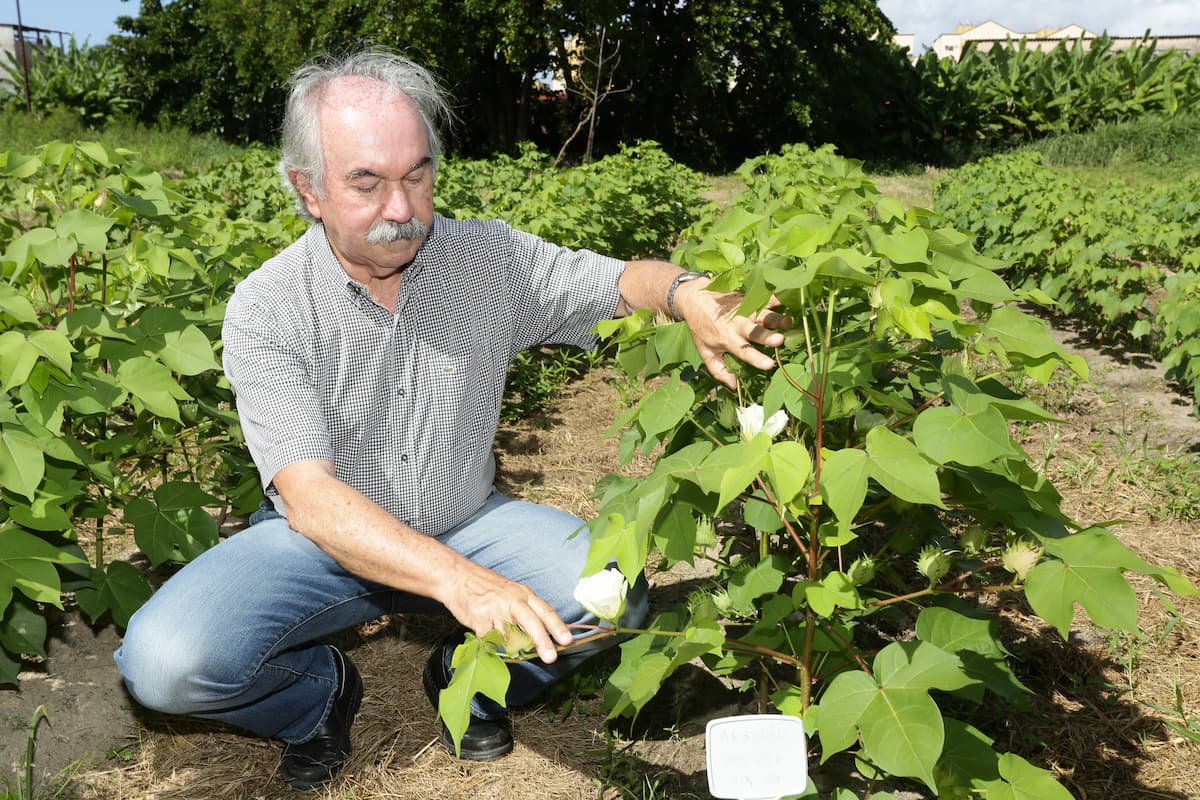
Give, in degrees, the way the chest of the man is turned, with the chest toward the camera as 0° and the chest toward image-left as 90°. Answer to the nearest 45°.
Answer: approximately 315°

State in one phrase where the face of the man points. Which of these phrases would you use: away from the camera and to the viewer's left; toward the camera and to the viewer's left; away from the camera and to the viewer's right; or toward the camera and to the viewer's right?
toward the camera and to the viewer's right

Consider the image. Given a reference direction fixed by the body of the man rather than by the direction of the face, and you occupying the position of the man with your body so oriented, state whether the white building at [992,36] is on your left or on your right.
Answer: on your left

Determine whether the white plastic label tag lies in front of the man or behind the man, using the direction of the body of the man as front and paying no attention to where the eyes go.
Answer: in front
